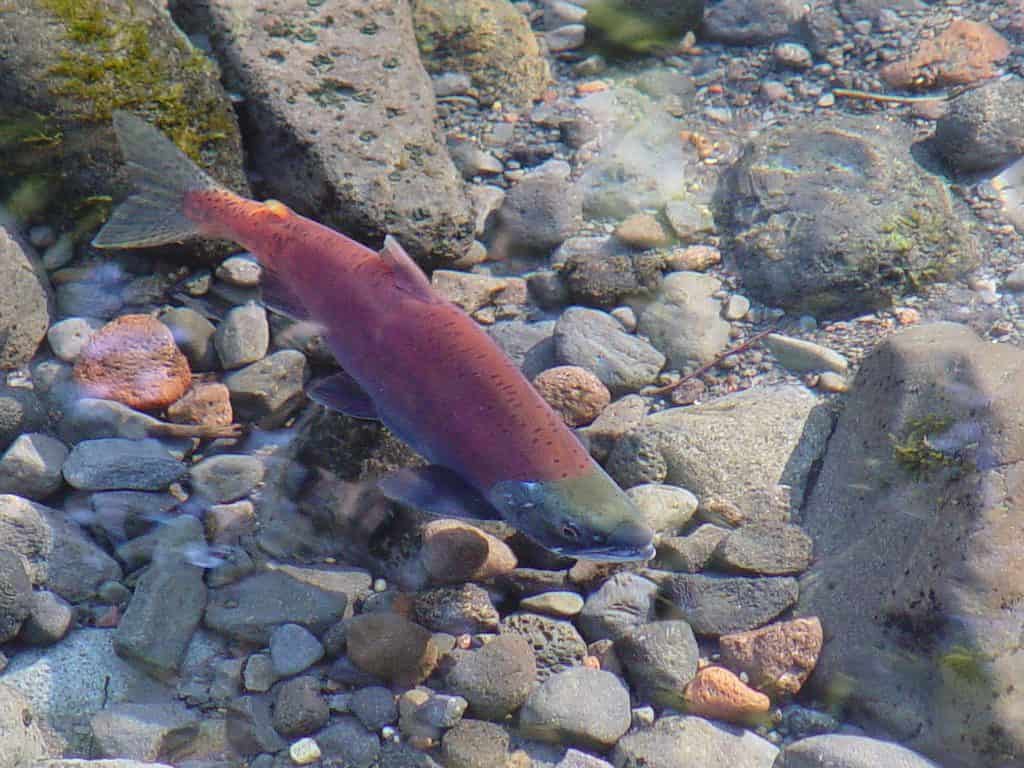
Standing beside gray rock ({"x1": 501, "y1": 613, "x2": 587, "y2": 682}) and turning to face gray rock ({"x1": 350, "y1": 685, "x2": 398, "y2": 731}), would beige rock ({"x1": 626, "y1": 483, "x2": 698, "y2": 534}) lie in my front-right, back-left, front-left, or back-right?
back-right

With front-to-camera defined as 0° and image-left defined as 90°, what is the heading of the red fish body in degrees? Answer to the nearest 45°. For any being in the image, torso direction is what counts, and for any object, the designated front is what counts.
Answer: approximately 315°

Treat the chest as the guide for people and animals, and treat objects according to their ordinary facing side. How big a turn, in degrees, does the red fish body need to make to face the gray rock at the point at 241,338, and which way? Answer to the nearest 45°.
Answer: approximately 180°

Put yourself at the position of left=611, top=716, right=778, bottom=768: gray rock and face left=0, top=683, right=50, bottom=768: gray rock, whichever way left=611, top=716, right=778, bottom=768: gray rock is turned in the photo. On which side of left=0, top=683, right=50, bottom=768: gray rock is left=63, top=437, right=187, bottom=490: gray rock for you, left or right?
right

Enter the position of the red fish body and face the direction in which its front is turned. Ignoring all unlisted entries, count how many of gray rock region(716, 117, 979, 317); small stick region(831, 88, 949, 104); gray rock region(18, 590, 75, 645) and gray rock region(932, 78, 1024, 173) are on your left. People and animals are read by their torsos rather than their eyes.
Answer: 3

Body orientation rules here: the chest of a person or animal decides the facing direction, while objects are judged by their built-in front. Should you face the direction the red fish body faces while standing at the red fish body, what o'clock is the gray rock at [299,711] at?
The gray rock is roughly at 3 o'clock from the red fish body.

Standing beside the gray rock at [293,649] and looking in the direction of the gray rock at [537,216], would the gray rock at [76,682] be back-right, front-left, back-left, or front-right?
back-left

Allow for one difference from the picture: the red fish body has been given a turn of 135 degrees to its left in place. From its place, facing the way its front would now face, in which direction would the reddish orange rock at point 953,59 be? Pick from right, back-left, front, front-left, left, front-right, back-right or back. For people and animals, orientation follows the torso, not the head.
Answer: front-right

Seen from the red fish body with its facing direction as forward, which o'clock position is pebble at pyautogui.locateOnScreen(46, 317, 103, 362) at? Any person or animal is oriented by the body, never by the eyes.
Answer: The pebble is roughly at 6 o'clock from the red fish body.

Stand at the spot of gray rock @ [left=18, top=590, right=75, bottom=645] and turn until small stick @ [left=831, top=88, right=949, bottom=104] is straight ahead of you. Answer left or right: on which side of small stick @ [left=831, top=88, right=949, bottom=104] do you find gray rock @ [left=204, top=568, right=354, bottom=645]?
right

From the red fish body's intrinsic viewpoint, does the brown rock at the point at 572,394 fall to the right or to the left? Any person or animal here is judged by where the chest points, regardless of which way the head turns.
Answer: on its left
